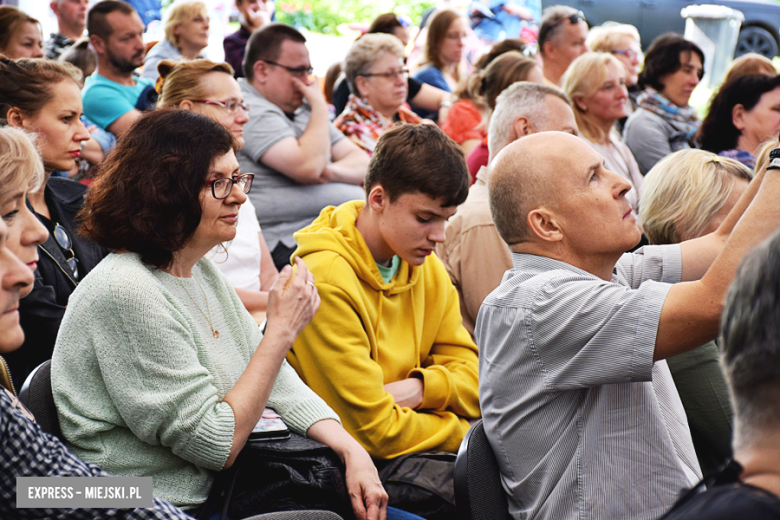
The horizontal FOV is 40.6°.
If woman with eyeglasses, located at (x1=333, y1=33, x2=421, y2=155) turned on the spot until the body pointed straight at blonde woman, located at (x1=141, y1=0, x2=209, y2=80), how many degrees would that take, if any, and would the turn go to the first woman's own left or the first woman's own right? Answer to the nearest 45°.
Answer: approximately 180°

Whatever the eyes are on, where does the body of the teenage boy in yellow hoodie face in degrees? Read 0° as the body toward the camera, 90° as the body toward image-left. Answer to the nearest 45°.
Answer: approximately 315°

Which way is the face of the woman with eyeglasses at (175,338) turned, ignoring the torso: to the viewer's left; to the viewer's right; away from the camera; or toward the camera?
to the viewer's right

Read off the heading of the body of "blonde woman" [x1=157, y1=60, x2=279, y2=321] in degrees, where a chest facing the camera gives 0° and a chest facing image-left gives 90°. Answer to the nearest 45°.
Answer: approximately 270°

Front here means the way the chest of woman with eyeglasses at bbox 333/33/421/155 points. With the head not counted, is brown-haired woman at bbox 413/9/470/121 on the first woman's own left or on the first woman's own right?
on the first woman's own left

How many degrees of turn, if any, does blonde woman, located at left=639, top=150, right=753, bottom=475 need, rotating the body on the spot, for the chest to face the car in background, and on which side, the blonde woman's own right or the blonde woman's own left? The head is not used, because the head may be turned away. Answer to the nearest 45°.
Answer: approximately 90° to the blonde woman's own left

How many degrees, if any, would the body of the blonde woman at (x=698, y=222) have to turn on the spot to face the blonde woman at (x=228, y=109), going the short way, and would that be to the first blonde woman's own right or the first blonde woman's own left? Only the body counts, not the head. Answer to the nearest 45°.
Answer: approximately 180°

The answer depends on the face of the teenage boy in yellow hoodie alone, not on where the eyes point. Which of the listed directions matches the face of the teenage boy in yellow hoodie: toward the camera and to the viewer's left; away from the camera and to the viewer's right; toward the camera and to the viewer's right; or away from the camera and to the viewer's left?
toward the camera and to the viewer's right

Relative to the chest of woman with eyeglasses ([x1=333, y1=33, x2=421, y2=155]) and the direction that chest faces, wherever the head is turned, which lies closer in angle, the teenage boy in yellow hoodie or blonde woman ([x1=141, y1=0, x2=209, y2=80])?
the teenage boy in yellow hoodie

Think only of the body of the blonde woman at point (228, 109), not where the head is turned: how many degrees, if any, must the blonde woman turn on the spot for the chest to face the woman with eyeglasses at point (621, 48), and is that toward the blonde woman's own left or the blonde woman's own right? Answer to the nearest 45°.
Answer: approximately 45° to the blonde woman's own left

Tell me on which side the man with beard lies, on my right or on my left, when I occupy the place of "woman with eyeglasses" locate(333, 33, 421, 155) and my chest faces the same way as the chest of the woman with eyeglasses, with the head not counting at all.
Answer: on my right

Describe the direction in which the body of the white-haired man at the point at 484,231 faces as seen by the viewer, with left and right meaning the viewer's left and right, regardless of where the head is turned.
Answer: facing to the right of the viewer
